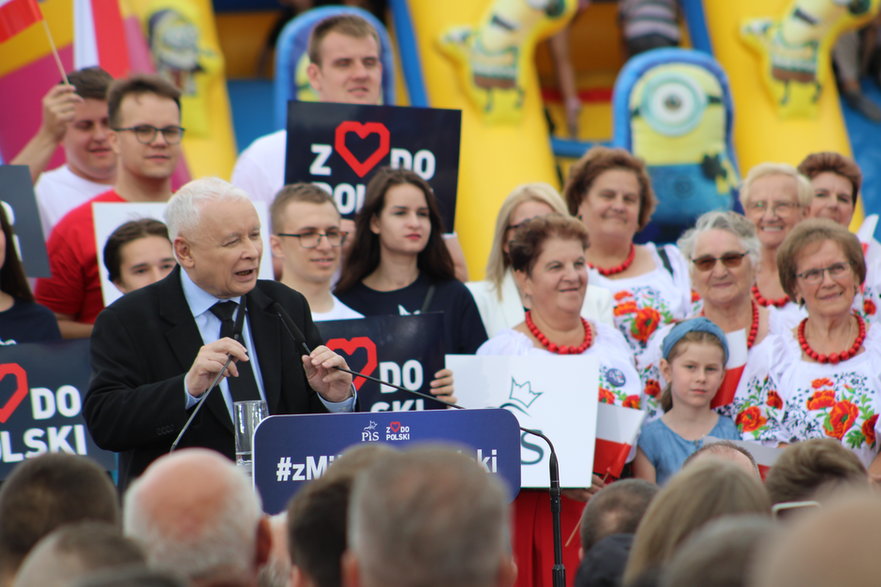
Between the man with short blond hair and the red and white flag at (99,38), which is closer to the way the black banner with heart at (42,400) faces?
the man with short blond hair

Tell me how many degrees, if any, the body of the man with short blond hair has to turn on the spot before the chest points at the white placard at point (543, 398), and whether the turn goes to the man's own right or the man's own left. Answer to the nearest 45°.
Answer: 0° — they already face it

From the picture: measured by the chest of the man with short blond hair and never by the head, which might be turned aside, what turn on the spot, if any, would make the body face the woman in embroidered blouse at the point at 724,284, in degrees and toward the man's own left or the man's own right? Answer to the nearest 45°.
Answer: approximately 45° to the man's own left

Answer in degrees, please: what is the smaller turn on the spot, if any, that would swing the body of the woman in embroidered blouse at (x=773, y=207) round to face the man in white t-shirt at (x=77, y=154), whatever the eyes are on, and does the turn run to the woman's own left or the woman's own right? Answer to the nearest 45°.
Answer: approximately 90° to the woman's own right

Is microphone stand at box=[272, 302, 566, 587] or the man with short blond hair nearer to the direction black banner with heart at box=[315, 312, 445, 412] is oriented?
the microphone stand

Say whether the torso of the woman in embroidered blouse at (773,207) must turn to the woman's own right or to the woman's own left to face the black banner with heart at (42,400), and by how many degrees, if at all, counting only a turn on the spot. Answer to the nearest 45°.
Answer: approximately 45° to the woman's own right

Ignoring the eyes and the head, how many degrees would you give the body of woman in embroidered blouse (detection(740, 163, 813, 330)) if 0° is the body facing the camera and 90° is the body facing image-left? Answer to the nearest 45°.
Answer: approximately 0°
